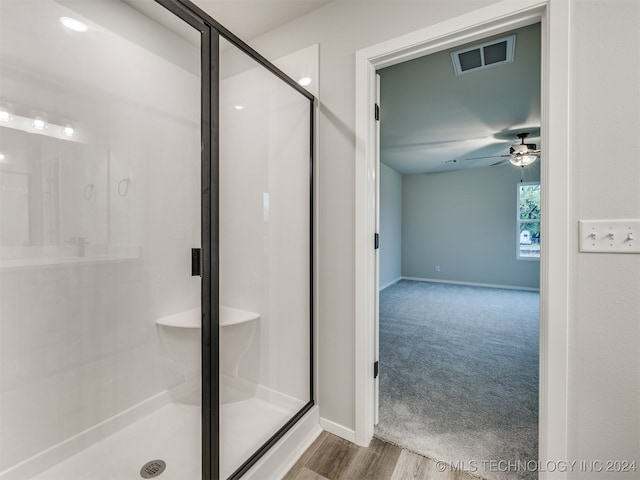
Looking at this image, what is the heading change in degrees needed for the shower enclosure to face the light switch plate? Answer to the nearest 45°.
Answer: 0° — it already faces it

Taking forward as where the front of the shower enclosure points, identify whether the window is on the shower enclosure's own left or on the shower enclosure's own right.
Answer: on the shower enclosure's own left

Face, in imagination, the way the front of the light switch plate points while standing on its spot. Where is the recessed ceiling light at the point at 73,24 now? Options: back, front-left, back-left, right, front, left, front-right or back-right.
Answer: front-right

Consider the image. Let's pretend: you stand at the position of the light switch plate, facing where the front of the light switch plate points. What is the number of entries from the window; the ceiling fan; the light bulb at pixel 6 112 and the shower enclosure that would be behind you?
2

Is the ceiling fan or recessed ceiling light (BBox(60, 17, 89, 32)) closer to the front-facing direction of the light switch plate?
the recessed ceiling light

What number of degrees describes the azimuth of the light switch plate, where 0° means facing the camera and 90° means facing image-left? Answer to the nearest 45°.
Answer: approximately 0°

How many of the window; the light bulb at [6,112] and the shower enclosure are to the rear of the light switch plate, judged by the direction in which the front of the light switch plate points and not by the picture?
1

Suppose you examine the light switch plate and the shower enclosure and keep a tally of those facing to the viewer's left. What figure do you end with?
0

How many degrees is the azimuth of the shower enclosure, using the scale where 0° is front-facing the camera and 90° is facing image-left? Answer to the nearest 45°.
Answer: approximately 315°

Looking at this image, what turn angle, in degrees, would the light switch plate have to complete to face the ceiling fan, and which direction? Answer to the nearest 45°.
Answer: approximately 180°
